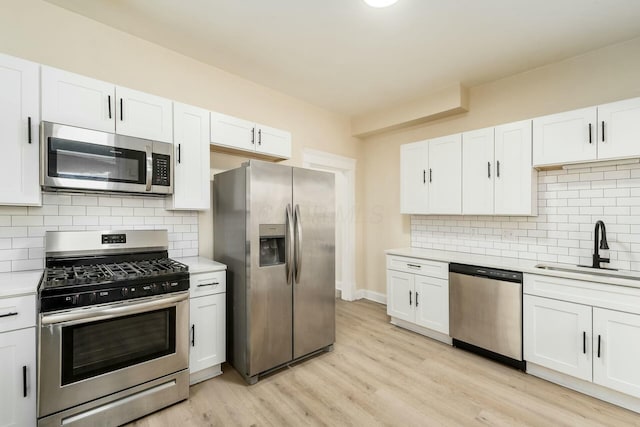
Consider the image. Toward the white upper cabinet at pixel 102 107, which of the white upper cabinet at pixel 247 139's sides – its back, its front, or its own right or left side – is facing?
right

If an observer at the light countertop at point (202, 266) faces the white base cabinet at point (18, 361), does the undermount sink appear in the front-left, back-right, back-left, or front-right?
back-left

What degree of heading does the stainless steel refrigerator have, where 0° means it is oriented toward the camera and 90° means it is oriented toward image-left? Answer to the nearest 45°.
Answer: approximately 315°

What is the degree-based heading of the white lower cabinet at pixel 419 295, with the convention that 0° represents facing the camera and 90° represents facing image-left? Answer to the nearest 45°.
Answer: approximately 45°

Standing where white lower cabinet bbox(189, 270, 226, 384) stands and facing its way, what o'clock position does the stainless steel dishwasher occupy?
The stainless steel dishwasher is roughly at 11 o'clock from the white lower cabinet.

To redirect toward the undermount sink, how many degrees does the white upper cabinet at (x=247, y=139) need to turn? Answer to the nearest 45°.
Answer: approximately 45° to its left

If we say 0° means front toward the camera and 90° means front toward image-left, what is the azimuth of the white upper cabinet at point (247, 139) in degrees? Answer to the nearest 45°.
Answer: approximately 315°
